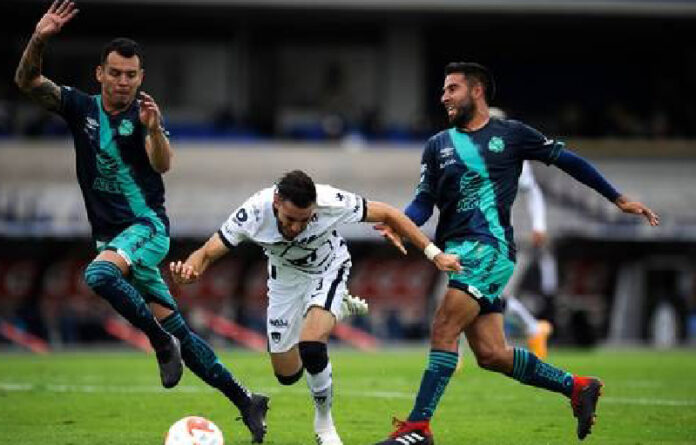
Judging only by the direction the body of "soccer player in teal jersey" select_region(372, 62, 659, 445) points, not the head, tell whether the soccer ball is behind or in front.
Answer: in front

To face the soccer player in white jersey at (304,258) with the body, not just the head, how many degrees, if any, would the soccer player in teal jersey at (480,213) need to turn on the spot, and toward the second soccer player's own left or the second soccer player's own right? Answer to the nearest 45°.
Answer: approximately 45° to the second soccer player's own right

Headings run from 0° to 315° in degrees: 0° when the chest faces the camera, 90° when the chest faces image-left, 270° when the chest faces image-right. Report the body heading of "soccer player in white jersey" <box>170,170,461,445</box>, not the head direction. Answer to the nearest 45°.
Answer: approximately 0°

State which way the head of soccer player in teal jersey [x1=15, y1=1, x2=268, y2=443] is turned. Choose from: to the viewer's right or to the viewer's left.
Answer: to the viewer's right

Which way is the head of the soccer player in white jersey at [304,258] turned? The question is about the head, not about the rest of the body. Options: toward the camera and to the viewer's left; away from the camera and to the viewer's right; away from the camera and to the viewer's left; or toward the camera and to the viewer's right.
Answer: toward the camera and to the viewer's left

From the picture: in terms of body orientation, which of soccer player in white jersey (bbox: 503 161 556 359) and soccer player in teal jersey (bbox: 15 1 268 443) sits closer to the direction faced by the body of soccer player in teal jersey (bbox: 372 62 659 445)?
the soccer player in teal jersey

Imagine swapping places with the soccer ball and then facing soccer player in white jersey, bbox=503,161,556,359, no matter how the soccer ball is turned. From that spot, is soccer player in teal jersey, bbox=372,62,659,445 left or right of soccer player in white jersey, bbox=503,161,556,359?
right

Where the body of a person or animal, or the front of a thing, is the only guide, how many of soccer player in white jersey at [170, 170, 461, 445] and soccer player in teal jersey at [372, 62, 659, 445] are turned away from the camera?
0

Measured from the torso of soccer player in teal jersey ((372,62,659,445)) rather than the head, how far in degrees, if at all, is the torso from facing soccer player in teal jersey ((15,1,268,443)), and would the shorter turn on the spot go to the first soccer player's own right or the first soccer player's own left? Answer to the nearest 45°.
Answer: approximately 45° to the first soccer player's own right

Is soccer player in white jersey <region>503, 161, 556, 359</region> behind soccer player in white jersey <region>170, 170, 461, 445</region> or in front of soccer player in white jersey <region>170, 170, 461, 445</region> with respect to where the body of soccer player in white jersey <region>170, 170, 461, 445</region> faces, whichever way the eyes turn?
behind
